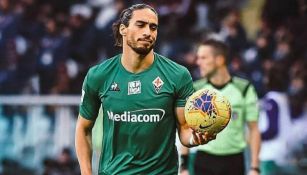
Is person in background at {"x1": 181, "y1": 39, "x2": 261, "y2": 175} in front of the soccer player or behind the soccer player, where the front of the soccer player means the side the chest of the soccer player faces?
behind

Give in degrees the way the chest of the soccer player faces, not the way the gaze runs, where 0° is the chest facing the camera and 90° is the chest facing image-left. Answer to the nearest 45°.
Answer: approximately 0°
